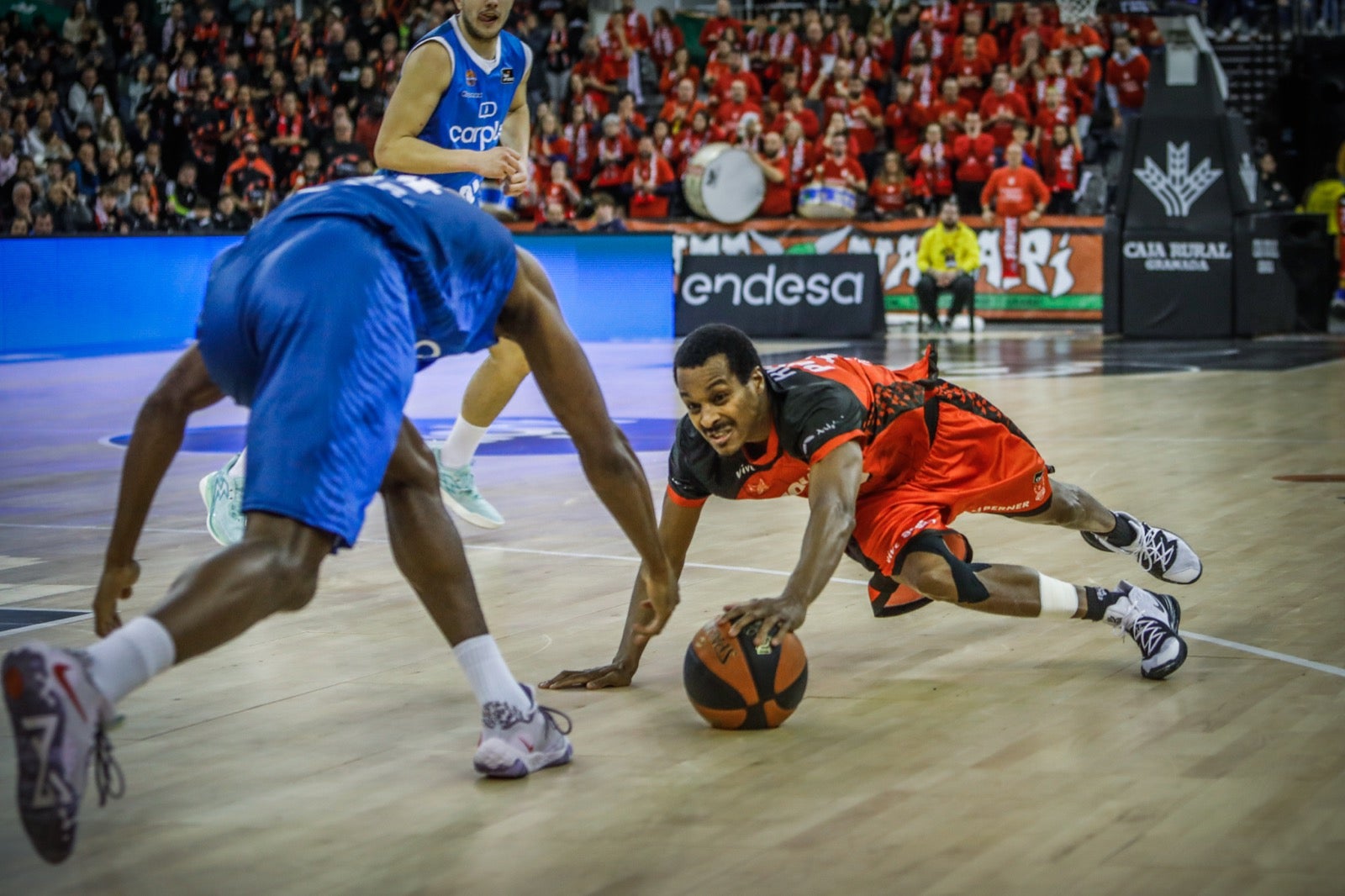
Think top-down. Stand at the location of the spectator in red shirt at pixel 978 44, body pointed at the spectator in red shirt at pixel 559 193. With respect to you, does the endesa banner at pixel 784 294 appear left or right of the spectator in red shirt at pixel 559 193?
left

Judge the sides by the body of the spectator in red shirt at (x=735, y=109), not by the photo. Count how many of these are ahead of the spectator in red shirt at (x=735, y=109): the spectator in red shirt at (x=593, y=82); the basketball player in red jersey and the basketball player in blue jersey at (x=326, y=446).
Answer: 2

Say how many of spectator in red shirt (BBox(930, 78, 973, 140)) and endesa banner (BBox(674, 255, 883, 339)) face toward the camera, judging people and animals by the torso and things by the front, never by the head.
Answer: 2

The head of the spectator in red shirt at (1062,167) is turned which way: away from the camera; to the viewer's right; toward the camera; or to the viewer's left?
toward the camera

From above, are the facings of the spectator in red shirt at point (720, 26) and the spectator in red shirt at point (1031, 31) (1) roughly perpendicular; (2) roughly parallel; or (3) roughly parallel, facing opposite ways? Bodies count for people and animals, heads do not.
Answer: roughly parallel

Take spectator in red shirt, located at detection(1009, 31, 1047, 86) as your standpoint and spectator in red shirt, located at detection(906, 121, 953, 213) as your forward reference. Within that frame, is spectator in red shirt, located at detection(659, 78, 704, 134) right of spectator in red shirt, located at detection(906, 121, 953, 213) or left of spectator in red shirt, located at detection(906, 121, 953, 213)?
right

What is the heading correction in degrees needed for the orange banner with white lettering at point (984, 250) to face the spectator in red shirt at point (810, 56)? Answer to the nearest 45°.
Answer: approximately 135° to its right

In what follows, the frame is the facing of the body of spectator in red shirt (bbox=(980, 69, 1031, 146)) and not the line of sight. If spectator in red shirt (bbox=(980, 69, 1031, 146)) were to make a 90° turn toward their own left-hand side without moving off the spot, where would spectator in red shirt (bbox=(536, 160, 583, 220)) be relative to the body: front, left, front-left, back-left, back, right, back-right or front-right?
back

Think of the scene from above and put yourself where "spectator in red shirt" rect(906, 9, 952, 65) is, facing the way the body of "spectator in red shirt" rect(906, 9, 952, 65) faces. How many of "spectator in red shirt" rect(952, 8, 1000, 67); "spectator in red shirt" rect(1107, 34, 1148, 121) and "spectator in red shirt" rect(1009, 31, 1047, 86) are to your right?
0

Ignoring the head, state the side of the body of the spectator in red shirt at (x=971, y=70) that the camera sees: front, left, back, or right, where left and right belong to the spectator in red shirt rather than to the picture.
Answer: front

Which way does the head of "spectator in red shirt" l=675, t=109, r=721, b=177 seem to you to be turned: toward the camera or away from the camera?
toward the camera

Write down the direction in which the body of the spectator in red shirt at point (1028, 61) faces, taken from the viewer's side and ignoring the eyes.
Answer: toward the camera

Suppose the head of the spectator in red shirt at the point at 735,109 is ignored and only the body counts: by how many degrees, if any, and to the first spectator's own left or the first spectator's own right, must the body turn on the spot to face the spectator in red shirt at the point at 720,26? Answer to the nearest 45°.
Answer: approximately 180°

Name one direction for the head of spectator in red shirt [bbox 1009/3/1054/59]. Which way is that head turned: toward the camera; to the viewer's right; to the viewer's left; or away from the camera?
toward the camera

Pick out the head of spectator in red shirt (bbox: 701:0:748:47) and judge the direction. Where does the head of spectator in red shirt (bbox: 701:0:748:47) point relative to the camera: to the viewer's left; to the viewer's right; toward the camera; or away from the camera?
toward the camera

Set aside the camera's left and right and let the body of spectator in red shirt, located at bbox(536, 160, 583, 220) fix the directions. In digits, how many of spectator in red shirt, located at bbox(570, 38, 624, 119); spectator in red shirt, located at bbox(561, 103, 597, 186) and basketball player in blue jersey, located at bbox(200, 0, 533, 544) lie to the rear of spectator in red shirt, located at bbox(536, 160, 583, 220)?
2

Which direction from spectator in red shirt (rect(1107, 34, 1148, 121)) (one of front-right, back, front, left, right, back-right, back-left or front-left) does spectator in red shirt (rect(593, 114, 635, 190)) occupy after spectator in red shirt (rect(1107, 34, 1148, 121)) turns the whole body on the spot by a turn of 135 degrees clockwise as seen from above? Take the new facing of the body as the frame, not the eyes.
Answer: front-left

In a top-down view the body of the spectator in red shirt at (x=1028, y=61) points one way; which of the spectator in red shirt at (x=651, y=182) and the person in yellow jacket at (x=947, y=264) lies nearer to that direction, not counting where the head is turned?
the person in yellow jacket

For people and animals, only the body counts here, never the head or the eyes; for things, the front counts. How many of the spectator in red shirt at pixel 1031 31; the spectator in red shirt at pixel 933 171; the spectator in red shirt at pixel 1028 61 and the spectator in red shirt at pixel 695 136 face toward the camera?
4

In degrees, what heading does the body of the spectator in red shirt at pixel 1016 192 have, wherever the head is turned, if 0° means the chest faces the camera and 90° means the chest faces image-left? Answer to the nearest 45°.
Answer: approximately 0°
